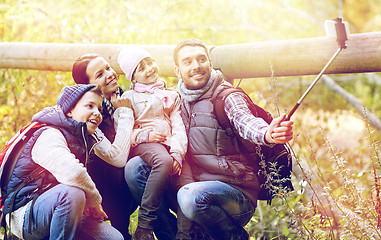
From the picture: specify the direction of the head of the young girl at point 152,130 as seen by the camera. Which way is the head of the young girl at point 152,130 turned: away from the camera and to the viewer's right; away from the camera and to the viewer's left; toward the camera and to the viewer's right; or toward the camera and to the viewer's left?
toward the camera and to the viewer's right

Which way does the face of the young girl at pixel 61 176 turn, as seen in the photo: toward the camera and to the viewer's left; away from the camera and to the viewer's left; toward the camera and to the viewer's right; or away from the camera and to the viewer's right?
toward the camera and to the viewer's right

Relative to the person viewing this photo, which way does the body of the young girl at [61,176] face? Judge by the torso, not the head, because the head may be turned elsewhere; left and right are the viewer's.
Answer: facing to the right of the viewer

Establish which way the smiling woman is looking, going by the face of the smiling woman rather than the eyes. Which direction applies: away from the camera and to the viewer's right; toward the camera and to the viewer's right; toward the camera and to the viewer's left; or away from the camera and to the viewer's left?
toward the camera and to the viewer's right
